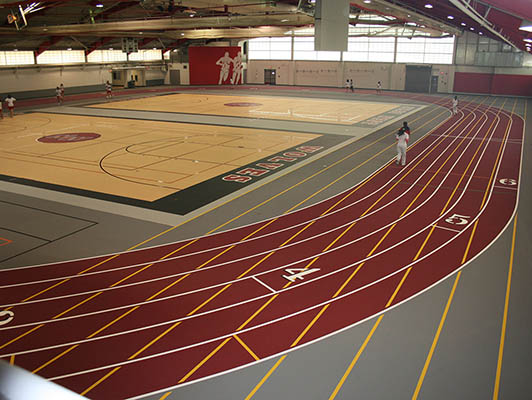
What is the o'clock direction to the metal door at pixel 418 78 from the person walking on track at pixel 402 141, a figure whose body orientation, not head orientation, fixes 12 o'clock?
The metal door is roughly at 12 o'clock from the person walking on track.

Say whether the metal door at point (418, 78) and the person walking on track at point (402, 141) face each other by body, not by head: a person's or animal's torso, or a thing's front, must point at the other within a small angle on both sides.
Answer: yes

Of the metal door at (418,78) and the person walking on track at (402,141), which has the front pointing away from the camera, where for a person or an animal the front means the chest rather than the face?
the person walking on track

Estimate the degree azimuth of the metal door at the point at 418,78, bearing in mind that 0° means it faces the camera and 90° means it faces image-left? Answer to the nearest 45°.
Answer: approximately 0°

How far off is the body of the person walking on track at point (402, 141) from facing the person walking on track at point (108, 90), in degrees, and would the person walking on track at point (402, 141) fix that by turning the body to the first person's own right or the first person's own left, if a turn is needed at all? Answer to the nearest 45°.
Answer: approximately 45° to the first person's own left

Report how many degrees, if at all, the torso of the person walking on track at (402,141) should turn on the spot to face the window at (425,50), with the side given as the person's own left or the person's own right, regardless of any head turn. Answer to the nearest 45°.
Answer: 0° — they already face it

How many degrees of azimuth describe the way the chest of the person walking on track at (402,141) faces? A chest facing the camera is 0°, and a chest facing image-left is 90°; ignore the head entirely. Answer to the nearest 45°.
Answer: approximately 180°

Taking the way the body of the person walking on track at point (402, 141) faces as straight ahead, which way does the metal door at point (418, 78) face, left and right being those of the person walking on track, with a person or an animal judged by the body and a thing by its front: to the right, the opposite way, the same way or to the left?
the opposite way

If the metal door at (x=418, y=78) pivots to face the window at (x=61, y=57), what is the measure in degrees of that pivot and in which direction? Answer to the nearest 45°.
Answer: approximately 45° to its right

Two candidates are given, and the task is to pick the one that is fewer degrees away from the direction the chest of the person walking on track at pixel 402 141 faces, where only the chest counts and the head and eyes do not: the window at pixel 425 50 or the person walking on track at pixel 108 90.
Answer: the window

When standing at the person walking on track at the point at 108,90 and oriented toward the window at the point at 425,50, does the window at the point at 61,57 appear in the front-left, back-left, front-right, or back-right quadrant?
back-left

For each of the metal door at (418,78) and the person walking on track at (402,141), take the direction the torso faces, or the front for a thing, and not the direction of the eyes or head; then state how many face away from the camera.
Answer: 1

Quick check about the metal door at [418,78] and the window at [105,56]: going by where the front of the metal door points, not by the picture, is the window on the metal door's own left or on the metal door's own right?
on the metal door's own right
